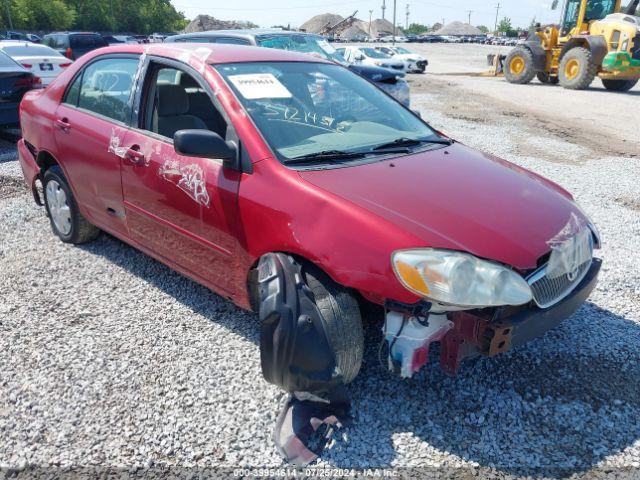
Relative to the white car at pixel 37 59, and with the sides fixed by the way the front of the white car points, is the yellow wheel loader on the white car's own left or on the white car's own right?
on the white car's own right

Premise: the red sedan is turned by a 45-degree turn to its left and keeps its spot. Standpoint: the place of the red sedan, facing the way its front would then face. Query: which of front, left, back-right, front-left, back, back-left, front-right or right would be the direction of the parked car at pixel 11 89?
back-left

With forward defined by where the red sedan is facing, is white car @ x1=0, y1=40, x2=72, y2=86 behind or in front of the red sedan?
behind

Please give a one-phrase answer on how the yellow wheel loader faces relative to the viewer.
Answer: facing away from the viewer and to the left of the viewer

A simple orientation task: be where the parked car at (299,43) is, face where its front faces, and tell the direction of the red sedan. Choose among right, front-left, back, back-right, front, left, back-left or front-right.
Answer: front-right

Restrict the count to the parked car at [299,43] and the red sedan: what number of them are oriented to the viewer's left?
0

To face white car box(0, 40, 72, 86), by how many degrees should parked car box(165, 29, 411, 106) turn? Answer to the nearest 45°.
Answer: approximately 135° to its right

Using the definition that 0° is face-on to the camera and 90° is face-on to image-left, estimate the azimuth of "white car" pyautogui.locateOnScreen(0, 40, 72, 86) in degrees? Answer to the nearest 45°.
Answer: approximately 135°

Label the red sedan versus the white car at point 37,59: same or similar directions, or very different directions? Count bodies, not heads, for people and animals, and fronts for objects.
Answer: very different directions

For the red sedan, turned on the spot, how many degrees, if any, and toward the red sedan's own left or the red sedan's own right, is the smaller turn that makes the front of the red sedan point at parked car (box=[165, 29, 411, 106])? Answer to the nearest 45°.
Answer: approximately 135° to the red sedan's own left

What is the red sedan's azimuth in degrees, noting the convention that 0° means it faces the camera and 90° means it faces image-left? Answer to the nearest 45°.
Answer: approximately 315°

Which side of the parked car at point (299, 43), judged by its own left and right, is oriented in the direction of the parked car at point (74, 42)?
back

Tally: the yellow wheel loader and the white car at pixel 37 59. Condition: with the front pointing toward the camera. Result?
0
